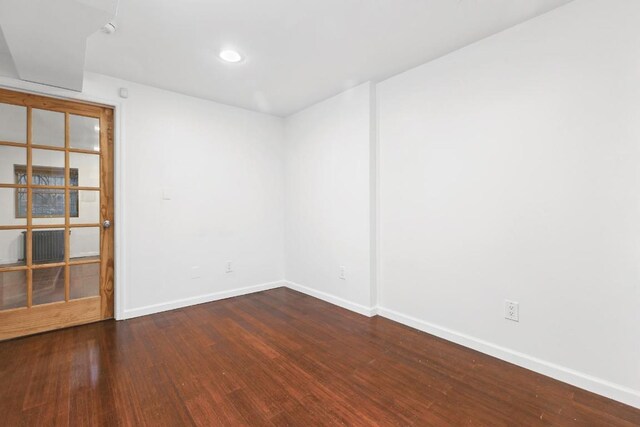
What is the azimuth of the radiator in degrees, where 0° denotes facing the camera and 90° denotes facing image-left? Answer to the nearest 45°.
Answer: approximately 0°

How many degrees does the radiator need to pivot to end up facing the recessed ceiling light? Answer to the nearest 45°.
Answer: approximately 45° to its left
